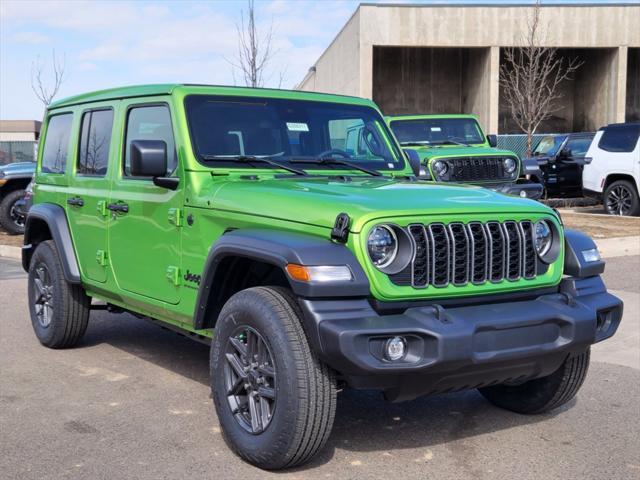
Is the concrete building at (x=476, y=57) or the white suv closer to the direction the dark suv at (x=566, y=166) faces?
the white suv

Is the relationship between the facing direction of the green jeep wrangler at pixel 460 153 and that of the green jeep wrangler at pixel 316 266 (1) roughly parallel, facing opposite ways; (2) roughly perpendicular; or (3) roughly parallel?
roughly parallel

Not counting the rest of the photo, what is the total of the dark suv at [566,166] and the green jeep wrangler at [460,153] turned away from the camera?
0

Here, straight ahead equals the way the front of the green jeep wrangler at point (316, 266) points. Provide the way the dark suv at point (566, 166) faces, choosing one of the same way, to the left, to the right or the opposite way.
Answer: to the right

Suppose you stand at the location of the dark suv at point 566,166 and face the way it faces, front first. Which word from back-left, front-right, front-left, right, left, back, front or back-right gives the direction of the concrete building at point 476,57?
back-right

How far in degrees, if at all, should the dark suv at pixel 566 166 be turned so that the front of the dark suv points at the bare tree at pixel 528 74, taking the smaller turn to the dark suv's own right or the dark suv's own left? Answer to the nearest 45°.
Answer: approximately 135° to the dark suv's own right

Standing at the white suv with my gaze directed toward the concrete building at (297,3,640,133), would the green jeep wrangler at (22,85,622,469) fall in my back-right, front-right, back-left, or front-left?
back-left

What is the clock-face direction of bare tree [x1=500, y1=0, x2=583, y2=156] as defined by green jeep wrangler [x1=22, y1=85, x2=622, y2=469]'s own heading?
The bare tree is roughly at 8 o'clock from the green jeep wrangler.

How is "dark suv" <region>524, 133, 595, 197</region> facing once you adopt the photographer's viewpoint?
facing the viewer and to the left of the viewer

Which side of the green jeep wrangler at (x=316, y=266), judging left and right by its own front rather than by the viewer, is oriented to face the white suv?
left

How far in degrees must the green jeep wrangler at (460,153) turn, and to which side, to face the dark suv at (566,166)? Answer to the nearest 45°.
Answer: approximately 135° to its left

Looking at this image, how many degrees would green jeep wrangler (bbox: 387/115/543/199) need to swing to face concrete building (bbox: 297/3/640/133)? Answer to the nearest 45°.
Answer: approximately 135° to its left

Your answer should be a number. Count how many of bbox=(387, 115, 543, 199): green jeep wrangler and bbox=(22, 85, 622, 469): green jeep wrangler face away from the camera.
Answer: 0

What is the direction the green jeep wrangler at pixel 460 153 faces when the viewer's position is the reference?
facing the viewer and to the right of the viewer
